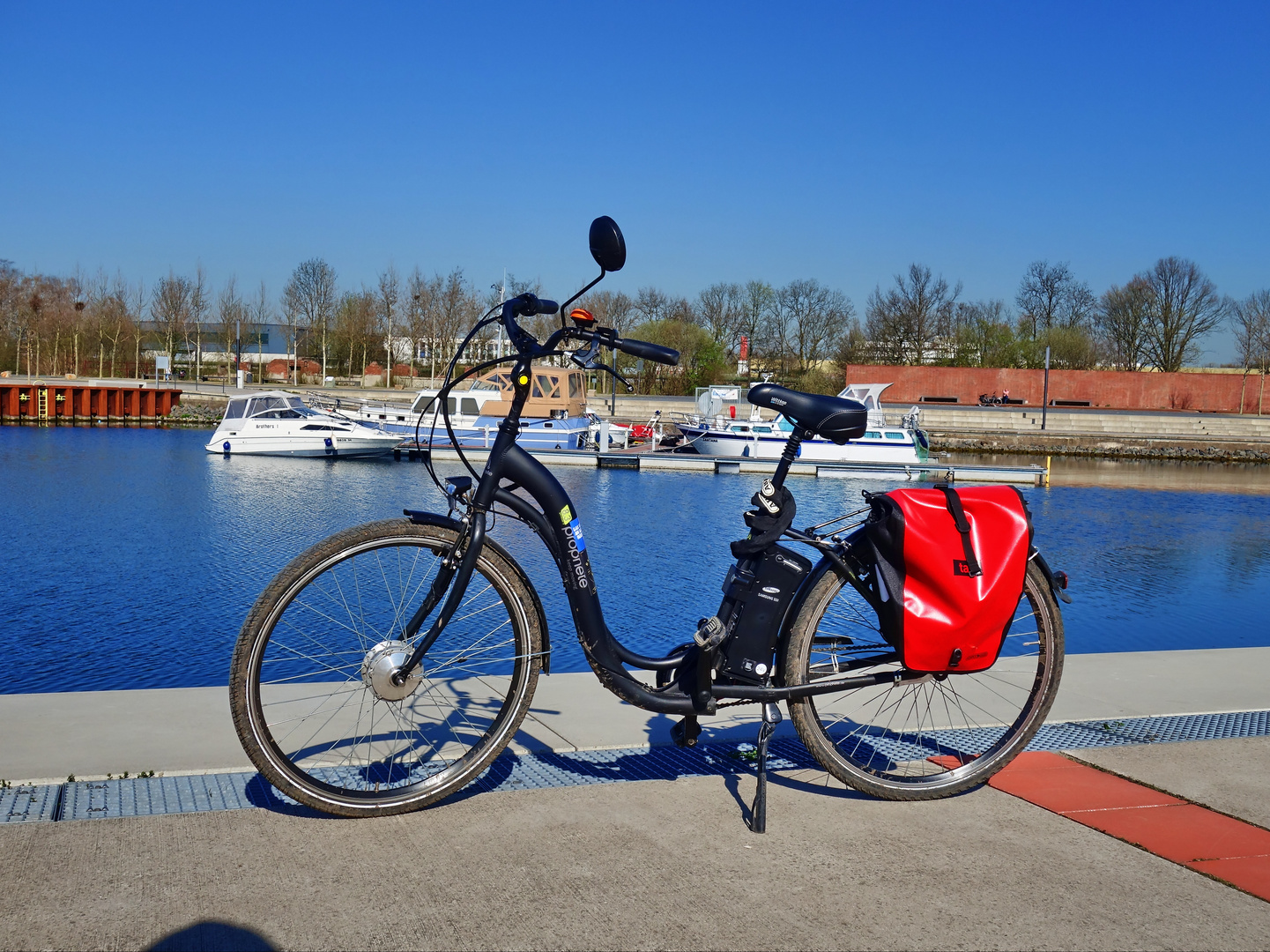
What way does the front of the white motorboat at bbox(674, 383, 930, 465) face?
to the viewer's left

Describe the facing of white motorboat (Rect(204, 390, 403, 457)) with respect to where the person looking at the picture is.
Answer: facing to the right of the viewer

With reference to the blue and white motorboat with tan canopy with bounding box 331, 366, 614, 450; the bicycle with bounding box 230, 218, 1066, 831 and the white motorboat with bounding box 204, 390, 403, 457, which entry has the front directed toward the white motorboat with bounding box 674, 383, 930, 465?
the white motorboat with bounding box 204, 390, 403, 457

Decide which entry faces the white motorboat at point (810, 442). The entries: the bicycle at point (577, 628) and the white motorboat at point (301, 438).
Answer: the white motorboat at point (301, 438)

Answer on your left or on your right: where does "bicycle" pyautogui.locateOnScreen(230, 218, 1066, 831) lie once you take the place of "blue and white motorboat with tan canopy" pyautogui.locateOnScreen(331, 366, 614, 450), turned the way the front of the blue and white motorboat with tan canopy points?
on your left

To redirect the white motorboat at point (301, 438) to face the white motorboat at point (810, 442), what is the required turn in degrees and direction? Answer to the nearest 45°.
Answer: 0° — it already faces it

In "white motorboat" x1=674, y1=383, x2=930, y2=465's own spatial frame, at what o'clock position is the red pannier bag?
The red pannier bag is roughly at 9 o'clock from the white motorboat.

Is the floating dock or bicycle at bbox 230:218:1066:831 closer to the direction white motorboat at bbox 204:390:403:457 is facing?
the floating dock

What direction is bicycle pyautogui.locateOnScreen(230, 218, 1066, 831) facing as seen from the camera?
to the viewer's left

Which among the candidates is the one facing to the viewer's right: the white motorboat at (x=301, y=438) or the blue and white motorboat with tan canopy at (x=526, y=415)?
the white motorboat at (x=301, y=438)

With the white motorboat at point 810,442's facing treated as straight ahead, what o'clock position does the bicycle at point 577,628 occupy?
The bicycle is roughly at 9 o'clock from the white motorboat.

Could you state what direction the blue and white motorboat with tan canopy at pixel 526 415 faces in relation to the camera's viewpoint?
facing to the left of the viewer

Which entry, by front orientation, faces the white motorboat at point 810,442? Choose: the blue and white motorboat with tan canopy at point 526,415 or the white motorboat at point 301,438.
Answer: the white motorboat at point 301,438
